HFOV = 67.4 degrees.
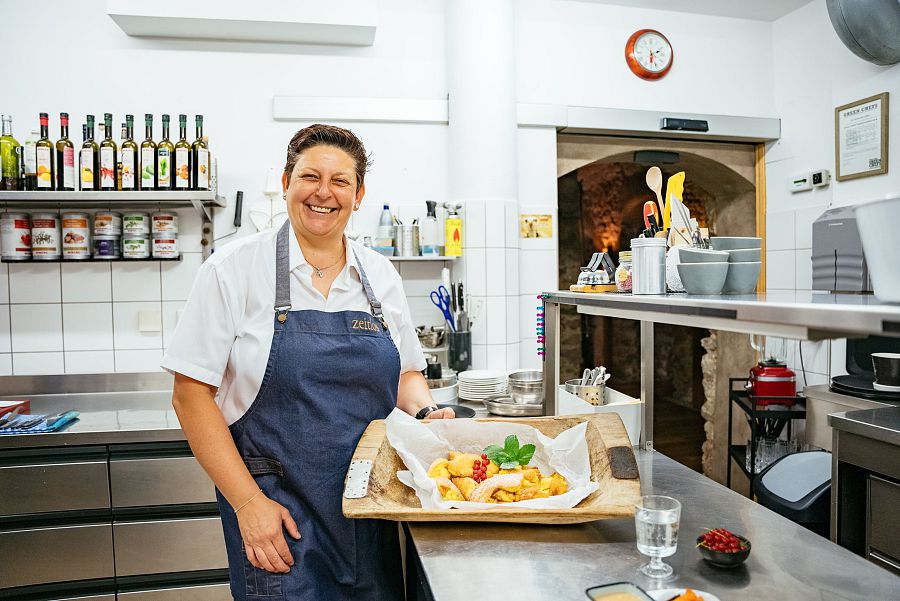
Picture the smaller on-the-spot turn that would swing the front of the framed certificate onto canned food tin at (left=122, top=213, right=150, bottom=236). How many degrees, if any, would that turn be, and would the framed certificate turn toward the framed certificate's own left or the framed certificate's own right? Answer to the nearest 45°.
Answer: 0° — it already faces it

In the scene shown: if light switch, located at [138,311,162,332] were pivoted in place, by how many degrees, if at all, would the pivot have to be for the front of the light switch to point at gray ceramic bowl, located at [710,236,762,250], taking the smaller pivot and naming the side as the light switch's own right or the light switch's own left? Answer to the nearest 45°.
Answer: approximately 45° to the light switch's own left

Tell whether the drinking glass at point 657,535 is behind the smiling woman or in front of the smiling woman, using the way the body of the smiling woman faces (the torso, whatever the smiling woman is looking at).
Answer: in front

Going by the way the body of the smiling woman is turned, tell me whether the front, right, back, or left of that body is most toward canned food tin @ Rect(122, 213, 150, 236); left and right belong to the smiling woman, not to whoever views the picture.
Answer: back

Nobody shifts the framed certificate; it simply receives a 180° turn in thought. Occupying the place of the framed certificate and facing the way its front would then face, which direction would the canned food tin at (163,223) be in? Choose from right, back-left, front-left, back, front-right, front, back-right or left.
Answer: back

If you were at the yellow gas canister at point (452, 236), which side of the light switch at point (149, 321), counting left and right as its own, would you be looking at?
left

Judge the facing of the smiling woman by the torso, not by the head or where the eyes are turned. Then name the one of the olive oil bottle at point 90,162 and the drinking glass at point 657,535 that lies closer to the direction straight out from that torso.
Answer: the drinking glass

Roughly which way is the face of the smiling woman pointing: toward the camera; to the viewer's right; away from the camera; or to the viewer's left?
toward the camera

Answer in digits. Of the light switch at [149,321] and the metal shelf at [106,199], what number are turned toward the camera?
2

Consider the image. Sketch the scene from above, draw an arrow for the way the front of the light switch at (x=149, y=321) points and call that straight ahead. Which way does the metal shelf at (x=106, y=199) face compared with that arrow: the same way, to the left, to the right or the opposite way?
the same way

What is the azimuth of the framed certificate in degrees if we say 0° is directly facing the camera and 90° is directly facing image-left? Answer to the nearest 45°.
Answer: approximately 45°

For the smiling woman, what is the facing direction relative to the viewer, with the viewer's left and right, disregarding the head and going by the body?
facing the viewer and to the right of the viewer

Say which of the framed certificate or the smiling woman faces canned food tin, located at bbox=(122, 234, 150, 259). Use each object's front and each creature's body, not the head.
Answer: the framed certificate

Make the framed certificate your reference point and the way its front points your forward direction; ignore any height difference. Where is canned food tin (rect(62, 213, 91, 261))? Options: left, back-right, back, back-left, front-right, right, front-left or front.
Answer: front

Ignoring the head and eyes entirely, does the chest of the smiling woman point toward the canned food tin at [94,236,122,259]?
no

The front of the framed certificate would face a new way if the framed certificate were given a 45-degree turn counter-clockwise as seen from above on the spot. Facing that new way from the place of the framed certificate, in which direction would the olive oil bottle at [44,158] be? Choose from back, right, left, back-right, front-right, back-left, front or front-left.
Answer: front-right

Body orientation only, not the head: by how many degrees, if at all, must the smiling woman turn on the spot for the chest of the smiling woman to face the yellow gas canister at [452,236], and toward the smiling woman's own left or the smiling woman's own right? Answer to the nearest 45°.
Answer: approximately 90° to the smiling woman's own left

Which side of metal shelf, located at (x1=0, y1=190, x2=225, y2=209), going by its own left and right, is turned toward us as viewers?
front

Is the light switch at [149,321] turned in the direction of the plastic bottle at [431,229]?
no

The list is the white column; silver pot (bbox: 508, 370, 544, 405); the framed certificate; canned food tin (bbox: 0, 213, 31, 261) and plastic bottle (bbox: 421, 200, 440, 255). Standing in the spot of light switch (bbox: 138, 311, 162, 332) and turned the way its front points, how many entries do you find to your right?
1
